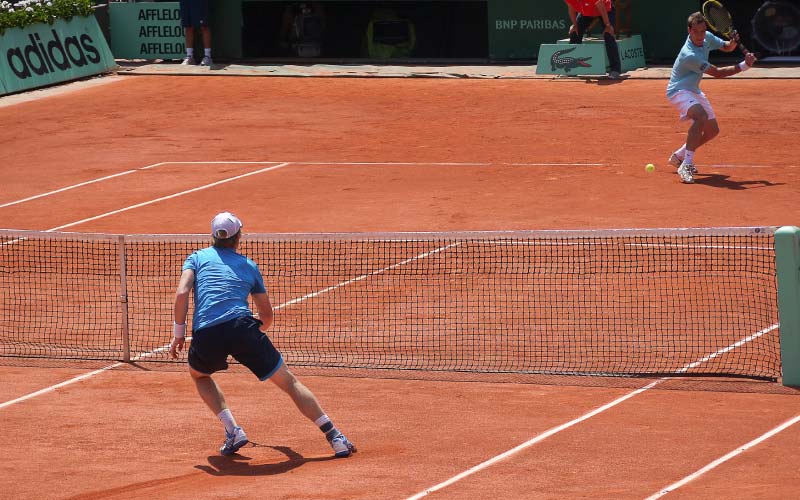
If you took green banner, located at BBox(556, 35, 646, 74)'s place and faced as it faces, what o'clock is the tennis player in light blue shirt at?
The tennis player in light blue shirt is roughly at 12 o'clock from the green banner.

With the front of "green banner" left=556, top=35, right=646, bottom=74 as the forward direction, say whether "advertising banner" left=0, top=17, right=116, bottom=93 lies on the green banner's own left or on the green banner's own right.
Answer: on the green banner's own right

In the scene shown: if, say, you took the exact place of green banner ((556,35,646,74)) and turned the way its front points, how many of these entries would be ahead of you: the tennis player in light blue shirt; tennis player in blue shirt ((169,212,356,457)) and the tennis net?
3

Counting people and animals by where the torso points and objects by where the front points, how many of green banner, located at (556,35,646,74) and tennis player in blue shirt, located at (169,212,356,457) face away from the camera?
1

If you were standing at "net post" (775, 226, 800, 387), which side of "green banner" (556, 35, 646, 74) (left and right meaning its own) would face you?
front

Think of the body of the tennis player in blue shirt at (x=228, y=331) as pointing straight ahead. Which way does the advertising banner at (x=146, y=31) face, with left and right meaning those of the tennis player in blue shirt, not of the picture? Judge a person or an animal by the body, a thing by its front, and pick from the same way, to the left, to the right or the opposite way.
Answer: the opposite way

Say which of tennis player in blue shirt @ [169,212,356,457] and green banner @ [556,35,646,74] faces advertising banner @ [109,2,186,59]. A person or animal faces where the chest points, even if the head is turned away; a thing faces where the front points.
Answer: the tennis player in blue shirt

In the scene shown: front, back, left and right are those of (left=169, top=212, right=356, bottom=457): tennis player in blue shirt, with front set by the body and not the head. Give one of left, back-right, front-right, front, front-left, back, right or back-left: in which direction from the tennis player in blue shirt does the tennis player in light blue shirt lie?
front-right

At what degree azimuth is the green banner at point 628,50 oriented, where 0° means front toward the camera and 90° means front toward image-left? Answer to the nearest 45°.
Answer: approximately 0°

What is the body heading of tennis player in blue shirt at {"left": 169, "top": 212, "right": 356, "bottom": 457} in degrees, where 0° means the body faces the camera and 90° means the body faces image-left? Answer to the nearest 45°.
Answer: approximately 180°

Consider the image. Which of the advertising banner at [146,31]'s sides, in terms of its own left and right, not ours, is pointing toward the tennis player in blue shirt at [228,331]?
front

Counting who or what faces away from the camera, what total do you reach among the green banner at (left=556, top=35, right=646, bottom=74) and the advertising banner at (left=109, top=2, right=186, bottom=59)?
0

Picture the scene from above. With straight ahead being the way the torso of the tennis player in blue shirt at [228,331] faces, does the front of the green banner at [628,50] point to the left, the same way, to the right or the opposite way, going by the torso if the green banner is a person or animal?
the opposite way
